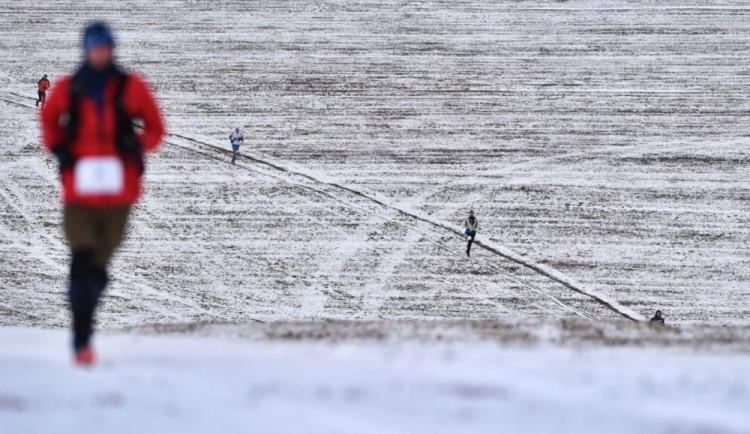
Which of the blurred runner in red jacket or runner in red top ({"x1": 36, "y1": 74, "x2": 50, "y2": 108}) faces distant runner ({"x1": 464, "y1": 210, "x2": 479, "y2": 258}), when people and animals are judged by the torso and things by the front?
the runner in red top

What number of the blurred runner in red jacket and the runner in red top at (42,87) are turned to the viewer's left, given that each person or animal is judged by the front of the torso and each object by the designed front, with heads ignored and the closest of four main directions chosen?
0

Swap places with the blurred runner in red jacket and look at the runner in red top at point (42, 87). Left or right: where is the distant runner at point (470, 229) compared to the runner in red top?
right

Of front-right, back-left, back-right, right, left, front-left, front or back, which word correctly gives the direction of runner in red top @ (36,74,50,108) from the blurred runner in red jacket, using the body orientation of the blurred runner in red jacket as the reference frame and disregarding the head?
back

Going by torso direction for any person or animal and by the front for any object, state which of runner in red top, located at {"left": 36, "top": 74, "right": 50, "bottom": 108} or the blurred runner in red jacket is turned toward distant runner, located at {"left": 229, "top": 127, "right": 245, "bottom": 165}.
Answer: the runner in red top

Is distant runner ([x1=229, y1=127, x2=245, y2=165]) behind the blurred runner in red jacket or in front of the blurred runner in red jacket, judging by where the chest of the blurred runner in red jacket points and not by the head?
behind

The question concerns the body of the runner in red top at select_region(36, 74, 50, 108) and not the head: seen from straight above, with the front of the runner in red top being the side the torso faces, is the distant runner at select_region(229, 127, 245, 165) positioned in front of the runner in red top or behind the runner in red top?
in front

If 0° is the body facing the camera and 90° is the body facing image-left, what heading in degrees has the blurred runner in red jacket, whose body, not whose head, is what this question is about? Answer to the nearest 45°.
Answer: approximately 0°

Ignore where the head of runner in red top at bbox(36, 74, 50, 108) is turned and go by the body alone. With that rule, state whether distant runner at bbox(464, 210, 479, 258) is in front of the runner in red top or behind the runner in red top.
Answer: in front
